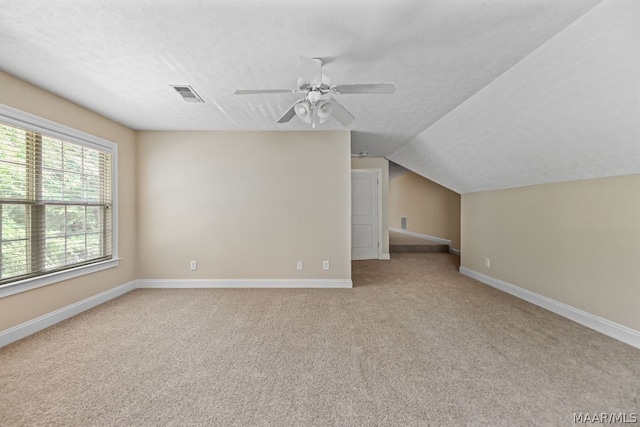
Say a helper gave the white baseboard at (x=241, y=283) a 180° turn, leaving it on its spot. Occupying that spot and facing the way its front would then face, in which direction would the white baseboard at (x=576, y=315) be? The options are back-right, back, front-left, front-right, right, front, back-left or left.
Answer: back-right

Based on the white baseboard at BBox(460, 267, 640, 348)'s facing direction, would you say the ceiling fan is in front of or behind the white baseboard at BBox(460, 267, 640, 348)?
in front

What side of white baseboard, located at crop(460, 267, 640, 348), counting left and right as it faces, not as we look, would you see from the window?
front

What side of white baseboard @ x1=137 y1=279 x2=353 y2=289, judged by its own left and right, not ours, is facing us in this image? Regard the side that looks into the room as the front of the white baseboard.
front

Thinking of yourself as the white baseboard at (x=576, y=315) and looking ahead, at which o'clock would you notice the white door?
The white door is roughly at 2 o'clock from the white baseboard.
